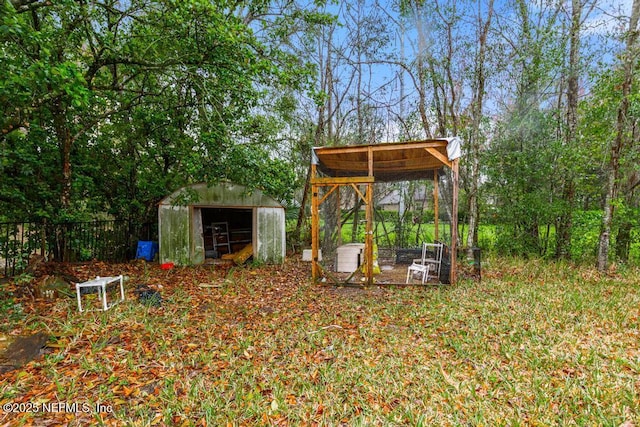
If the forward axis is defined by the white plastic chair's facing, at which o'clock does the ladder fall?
The ladder is roughly at 2 o'clock from the white plastic chair.

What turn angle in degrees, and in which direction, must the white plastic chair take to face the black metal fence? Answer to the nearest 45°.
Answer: approximately 45° to its right

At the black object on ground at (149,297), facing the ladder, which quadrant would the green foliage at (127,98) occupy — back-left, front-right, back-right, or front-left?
front-left

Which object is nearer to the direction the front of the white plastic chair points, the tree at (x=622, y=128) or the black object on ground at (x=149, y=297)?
the black object on ground

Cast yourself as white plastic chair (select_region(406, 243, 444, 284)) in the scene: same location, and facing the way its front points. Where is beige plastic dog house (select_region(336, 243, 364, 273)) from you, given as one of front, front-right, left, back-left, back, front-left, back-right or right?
front-right

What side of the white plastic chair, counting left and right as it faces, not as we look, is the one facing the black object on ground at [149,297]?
front

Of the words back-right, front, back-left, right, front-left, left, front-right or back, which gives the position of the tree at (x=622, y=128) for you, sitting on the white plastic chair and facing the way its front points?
back-left
